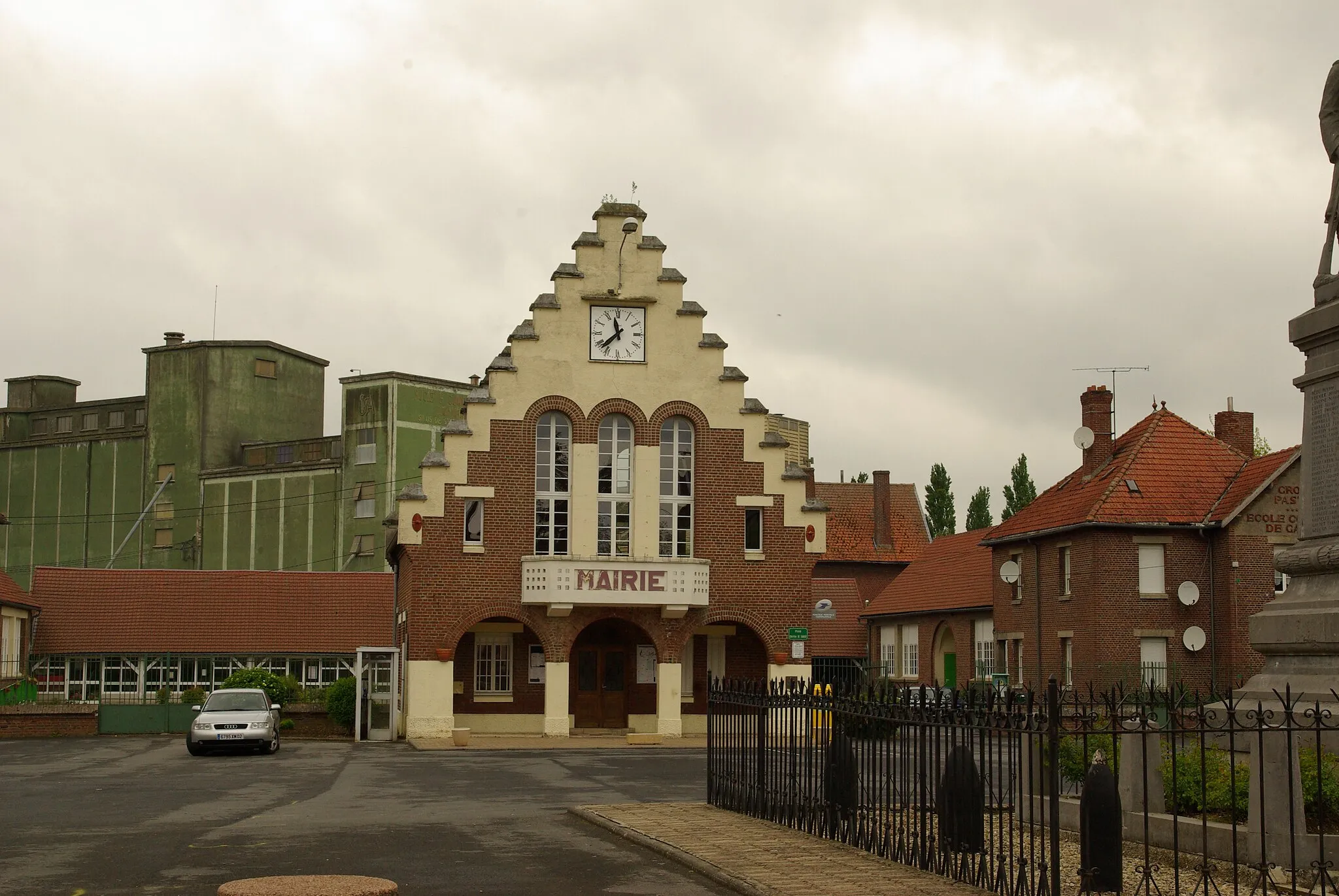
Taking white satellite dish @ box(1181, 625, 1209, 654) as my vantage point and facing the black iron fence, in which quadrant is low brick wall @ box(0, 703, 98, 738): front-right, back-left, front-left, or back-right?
front-right

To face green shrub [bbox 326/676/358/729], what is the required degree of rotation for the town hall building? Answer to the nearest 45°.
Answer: approximately 90° to its right

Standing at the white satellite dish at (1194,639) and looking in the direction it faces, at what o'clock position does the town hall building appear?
The town hall building is roughly at 2 o'clock from the white satellite dish.

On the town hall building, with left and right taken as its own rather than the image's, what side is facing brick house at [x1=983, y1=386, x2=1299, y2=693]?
left

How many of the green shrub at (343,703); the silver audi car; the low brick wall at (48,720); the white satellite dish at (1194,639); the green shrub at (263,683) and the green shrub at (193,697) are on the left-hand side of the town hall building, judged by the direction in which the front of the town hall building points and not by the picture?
1

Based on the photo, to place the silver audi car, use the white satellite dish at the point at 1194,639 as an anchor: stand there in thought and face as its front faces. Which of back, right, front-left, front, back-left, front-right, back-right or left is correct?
front-right

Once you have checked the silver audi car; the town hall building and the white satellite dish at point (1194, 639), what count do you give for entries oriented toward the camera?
3

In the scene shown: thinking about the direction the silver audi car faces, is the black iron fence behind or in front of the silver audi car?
in front

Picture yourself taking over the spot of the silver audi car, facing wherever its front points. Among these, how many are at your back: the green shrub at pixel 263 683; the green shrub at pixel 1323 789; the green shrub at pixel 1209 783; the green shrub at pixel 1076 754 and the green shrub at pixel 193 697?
2

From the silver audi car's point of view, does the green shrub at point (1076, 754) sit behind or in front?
in front

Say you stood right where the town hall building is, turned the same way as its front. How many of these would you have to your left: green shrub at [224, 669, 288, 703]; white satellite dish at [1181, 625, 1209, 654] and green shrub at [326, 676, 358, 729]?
1

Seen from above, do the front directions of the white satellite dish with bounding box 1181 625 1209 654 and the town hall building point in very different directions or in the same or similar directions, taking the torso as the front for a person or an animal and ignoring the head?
same or similar directions

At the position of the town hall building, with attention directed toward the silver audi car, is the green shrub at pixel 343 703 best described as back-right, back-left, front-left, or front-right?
front-right

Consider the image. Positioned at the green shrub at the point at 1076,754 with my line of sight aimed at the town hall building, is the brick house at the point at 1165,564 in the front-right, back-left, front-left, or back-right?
front-right

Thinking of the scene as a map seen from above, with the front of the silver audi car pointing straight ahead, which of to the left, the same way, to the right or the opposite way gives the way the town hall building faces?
the same way

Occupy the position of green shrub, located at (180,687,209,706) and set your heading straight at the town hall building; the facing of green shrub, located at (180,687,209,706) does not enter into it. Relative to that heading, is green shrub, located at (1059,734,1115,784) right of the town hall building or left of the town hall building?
right

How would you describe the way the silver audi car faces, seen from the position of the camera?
facing the viewer

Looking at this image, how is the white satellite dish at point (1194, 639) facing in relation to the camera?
toward the camera

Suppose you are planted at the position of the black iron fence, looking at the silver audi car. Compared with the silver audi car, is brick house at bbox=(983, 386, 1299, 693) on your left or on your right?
right

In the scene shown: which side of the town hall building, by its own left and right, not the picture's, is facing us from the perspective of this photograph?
front
